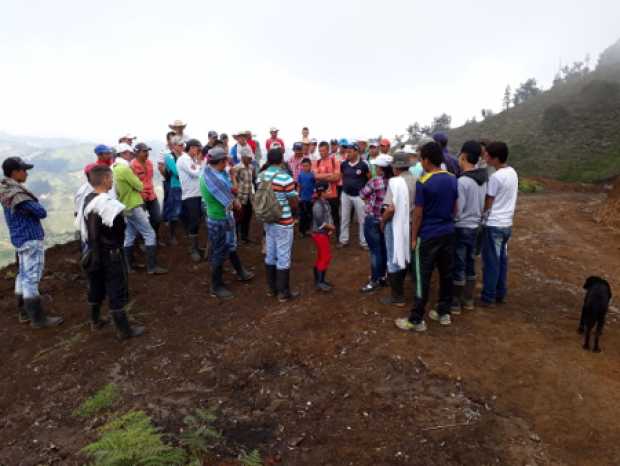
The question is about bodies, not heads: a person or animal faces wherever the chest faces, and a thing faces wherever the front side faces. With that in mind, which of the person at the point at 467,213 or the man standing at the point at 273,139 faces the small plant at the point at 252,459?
the man standing

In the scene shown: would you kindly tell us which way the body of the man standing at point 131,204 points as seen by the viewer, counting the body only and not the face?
to the viewer's right

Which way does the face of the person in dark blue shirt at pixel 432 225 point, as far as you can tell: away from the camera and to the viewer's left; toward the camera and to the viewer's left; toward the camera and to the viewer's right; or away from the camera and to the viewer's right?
away from the camera and to the viewer's left

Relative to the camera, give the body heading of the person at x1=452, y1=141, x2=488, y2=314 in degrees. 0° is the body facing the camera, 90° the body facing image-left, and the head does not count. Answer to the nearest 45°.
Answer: approximately 135°

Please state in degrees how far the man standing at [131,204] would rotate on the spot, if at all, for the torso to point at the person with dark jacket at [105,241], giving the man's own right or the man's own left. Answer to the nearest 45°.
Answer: approximately 90° to the man's own right

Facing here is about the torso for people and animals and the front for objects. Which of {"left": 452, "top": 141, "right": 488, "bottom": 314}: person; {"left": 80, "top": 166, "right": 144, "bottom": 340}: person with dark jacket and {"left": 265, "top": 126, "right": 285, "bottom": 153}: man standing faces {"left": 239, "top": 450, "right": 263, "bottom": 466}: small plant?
the man standing

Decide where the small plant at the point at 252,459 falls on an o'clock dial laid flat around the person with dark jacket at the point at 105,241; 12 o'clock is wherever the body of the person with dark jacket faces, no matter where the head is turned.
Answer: The small plant is roughly at 4 o'clock from the person with dark jacket.

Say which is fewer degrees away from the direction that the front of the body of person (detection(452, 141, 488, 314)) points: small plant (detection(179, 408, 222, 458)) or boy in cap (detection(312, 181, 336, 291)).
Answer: the boy in cap

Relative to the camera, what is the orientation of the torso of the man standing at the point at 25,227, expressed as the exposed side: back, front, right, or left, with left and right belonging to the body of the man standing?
right

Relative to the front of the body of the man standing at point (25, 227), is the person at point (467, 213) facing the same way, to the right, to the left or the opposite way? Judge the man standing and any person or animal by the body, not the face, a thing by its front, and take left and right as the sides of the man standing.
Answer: to the left

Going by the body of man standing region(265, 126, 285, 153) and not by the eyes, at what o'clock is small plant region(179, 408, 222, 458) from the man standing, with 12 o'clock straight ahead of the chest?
The small plant is roughly at 12 o'clock from the man standing.

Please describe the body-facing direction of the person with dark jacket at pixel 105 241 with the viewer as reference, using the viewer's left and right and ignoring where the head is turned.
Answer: facing away from the viewer and to the right of the viewer

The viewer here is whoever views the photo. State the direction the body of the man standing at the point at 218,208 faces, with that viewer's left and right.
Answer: facing to the right of the viewer

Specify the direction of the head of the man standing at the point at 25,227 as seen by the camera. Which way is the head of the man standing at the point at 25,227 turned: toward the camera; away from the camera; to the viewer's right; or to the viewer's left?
to the viewer's right
